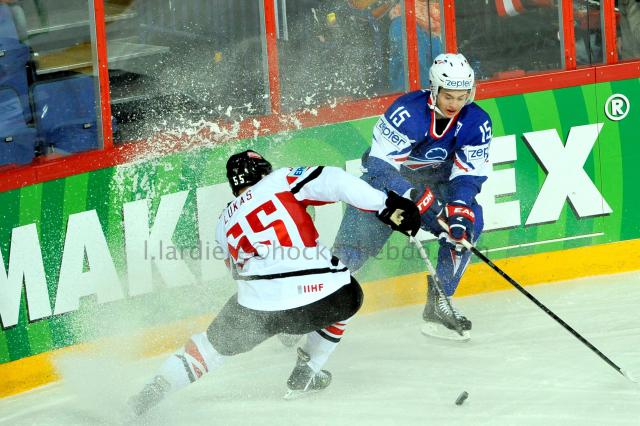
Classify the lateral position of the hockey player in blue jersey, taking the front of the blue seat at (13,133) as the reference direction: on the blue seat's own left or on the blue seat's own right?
on the blue seat's own left

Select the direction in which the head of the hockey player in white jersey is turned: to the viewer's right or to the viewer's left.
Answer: to the viewer's right

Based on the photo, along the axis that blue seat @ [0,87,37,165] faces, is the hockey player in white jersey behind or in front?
in front

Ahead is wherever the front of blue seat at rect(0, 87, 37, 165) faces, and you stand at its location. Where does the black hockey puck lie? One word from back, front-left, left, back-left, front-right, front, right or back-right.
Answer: front-left

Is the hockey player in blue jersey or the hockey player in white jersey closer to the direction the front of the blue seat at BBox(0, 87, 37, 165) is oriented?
the hockey player in white jersey

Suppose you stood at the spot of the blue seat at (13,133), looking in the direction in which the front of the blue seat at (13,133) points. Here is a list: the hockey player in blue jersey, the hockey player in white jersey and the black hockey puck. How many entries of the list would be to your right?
0

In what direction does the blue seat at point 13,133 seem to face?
toward the camera
